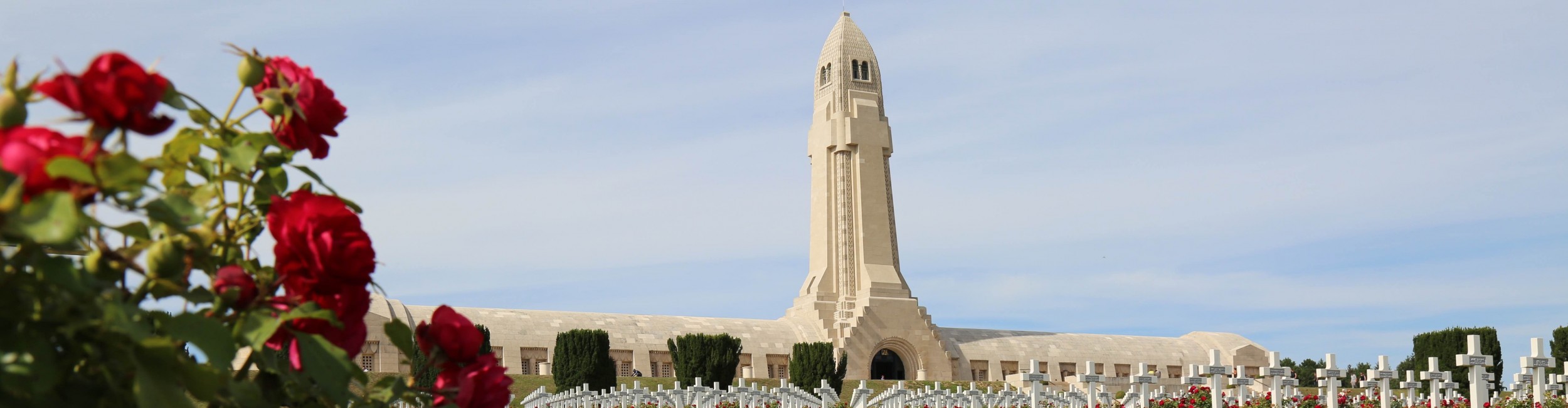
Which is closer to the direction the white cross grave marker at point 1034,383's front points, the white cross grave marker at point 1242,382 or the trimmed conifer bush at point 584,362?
the white cross grave marker

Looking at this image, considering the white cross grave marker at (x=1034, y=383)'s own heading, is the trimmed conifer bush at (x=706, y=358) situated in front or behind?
behind

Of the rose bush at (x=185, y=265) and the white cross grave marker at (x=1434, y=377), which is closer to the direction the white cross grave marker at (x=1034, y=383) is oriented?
the rose bush

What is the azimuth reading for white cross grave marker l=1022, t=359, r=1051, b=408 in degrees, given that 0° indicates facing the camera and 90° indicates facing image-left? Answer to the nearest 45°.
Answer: approximately 0°

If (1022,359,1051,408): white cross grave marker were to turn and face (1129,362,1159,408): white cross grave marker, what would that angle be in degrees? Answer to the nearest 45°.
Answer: approximately 90° to its left

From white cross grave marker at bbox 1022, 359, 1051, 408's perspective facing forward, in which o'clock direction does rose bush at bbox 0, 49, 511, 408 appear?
The rose bush is roughly at 12 o'clock from the white cross grave marker.

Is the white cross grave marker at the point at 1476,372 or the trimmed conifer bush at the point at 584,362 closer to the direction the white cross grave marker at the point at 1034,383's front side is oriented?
the white cross grave marker

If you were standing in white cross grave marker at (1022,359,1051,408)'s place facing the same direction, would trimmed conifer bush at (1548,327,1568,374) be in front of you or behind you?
behind

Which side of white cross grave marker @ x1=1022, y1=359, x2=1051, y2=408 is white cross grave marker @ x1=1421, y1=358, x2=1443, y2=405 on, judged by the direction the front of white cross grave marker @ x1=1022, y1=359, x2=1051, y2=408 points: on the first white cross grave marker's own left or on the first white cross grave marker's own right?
on the first white cross grave marker's own left
